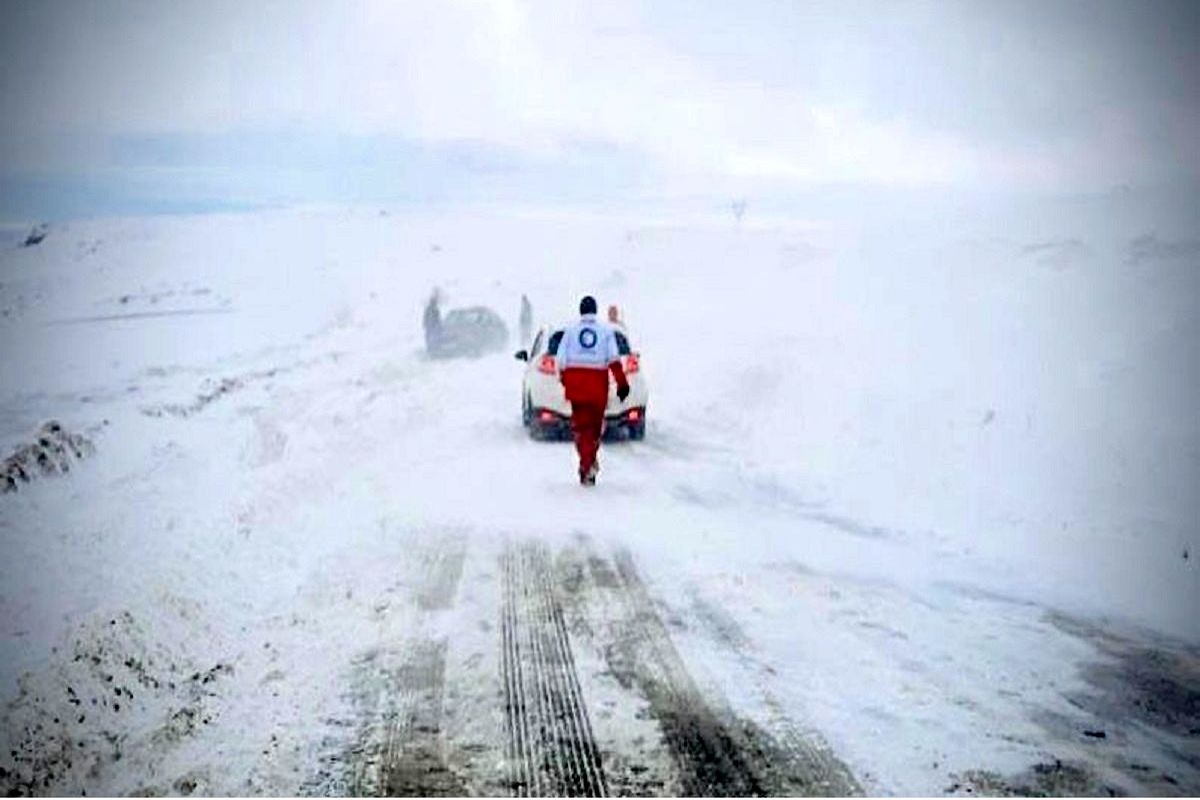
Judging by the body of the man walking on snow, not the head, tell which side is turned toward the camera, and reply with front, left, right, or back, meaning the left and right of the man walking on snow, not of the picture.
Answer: back

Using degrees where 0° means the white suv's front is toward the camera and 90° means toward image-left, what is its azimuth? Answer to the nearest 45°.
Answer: approximately 180°

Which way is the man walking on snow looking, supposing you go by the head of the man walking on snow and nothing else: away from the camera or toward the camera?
away from the camera

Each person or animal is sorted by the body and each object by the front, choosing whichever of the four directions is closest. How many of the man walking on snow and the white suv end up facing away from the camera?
2

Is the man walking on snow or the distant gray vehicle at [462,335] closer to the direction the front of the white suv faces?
the distant gray vehicle

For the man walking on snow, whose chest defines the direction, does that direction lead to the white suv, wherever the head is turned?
yes

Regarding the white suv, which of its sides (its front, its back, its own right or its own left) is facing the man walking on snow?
back
